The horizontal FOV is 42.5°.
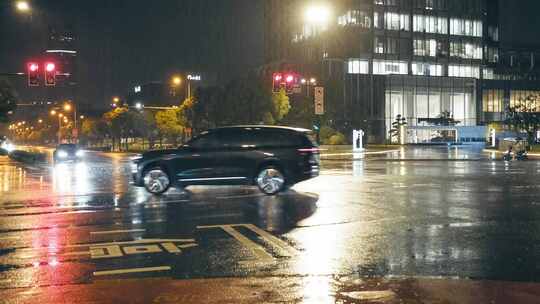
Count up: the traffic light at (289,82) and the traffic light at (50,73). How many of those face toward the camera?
2

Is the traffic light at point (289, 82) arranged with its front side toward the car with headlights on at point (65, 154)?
no

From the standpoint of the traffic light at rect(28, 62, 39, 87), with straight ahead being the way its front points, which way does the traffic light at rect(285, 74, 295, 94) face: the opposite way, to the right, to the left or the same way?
the same way

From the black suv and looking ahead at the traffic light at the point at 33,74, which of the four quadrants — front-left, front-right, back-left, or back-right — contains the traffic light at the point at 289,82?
front-right

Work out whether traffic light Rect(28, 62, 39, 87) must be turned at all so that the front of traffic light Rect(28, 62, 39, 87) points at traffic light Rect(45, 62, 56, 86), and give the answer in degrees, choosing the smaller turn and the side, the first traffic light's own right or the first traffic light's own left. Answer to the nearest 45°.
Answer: approximately 45° to the first traffic light's own left

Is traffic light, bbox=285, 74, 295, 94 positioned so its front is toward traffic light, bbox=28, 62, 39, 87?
no

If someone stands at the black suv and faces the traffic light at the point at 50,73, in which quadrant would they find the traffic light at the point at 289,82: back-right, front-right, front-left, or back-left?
front-right

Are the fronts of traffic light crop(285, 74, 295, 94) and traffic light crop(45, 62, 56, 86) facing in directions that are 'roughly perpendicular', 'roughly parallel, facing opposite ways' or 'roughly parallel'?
roughly parallel

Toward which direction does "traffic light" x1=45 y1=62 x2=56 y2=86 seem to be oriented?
toward the camera

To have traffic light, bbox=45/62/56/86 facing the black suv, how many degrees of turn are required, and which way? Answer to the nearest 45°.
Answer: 0° — it already faces it

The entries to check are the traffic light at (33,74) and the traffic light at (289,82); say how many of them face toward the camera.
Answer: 2

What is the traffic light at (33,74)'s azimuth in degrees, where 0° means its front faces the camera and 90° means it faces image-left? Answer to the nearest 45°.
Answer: approximately 0°

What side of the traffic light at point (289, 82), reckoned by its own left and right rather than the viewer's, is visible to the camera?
front

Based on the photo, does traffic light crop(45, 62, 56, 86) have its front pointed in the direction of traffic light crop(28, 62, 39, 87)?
no
